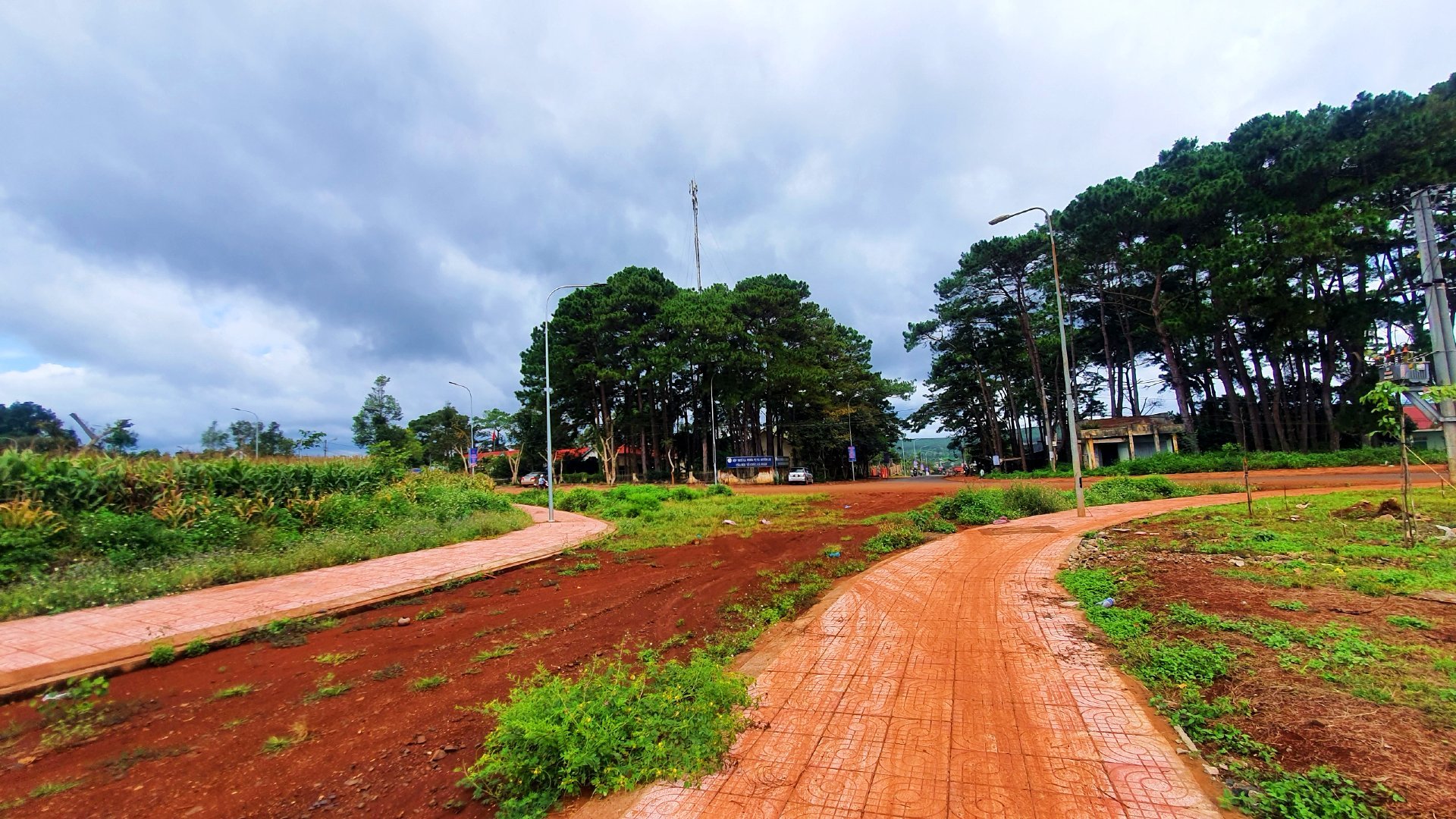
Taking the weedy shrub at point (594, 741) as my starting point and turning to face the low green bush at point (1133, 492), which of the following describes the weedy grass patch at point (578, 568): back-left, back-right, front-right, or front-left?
front-left

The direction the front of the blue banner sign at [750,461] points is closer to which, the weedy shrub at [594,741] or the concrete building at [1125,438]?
the weedy shrub

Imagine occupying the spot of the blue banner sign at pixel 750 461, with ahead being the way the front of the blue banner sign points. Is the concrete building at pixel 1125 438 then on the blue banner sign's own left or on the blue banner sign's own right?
on the blue banner sign's own left

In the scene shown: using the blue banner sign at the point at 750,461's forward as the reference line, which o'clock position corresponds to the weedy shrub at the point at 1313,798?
The weedy shrub is roughly at 12 o'clock from the blue banner sign.

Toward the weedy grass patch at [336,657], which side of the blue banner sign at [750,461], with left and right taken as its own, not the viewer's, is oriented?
front

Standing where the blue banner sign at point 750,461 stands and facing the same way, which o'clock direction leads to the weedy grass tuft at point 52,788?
The weedy grass tuft is roughly at 12 o'clock from the blue banner sign.

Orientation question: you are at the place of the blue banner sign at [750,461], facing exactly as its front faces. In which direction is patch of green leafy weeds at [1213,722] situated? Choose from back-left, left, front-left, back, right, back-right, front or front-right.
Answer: front

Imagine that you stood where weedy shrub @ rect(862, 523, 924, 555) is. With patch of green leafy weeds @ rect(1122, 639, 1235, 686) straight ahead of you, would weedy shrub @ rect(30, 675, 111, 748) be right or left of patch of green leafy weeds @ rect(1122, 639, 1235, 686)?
right

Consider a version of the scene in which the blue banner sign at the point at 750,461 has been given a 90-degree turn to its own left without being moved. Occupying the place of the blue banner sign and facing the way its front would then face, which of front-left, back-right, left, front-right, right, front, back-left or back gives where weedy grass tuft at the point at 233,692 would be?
right

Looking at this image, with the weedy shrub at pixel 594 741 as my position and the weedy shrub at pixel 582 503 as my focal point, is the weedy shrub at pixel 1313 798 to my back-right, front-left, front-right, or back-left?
back-right

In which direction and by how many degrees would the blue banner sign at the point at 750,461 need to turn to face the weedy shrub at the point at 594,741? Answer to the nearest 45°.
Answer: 0° — it already faces it

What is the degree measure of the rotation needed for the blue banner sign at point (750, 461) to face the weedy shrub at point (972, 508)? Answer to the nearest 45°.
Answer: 0° — it already faces it

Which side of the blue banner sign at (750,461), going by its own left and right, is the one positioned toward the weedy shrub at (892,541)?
front

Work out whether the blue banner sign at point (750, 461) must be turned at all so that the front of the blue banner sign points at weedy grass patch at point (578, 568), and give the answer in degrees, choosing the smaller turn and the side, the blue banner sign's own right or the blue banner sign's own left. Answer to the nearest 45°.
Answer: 0° — it already faces it

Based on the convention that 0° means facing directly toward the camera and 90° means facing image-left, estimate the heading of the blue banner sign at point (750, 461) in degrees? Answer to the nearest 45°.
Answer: approximately 0°
